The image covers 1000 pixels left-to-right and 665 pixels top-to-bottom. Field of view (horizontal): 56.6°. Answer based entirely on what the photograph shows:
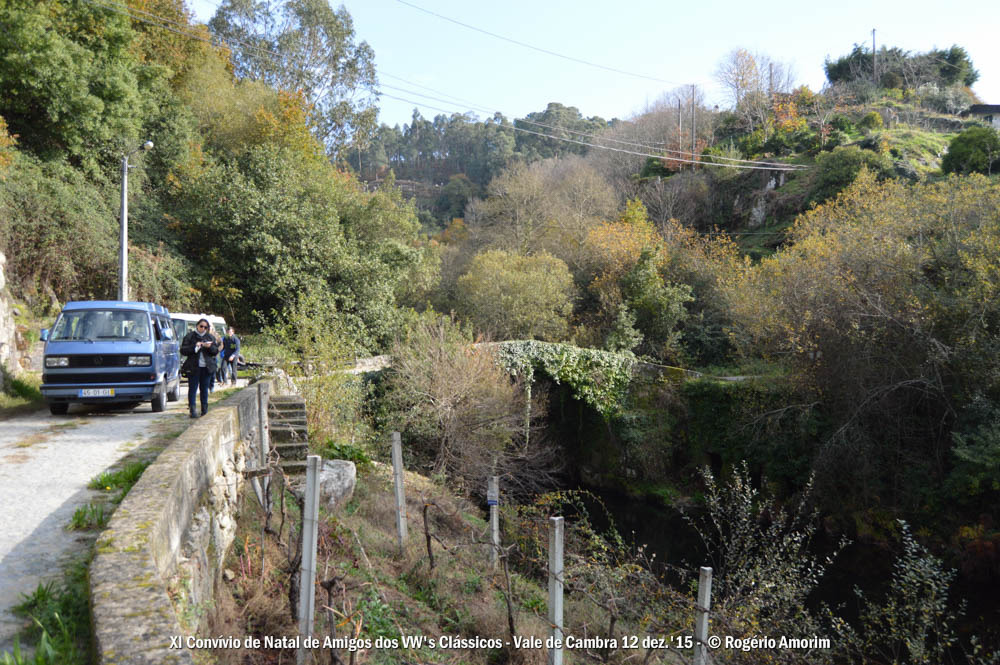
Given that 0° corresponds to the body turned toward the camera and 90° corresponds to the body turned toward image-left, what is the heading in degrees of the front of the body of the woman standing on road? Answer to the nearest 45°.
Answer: approximately 0°

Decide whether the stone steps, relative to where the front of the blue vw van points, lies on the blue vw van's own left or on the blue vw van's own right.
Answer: on the blue vw van's own left

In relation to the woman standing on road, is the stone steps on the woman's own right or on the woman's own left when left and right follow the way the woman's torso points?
on the woman's own left

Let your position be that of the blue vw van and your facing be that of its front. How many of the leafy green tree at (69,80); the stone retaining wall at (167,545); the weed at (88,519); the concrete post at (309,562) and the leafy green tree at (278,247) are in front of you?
3

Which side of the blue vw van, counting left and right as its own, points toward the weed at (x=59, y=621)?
front

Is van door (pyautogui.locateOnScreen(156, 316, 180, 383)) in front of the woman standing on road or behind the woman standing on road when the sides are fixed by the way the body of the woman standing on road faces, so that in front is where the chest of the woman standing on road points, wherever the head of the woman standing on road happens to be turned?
behind

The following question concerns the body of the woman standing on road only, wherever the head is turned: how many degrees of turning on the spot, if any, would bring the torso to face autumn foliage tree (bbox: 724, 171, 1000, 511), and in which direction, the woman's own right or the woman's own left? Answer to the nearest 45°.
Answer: approximately 90° to the woman's own left

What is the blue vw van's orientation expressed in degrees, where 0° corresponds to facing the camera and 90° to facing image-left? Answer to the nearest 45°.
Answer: approximately 0°

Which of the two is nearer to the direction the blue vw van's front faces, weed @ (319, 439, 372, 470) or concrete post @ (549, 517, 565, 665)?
the concrete post

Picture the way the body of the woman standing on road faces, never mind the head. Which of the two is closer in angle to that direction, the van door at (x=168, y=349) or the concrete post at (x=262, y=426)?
the concrete post

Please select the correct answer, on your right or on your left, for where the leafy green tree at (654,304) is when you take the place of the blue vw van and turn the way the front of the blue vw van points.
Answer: on your left

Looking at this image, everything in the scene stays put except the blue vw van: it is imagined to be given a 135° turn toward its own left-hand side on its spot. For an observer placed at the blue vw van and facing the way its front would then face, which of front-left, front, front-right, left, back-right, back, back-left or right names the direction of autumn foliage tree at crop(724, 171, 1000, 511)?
front-right
